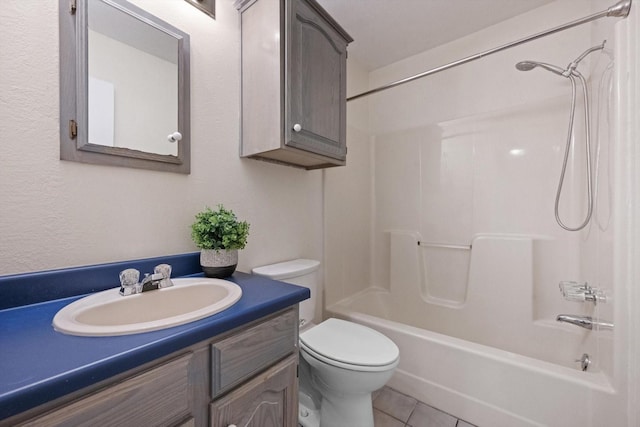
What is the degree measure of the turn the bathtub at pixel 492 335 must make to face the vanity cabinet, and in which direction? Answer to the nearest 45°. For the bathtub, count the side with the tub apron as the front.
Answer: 0° — it already faces it

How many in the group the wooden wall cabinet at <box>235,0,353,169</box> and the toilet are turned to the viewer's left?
0

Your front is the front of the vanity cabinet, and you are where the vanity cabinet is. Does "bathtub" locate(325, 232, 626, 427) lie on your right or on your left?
on your left

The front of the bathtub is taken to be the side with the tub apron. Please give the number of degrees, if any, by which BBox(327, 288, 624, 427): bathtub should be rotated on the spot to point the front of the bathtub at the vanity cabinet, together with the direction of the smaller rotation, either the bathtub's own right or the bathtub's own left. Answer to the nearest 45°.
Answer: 0° — it already faces it

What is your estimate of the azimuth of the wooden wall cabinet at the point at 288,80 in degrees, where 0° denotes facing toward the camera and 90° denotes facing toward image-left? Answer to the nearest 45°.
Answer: approximately 315°
